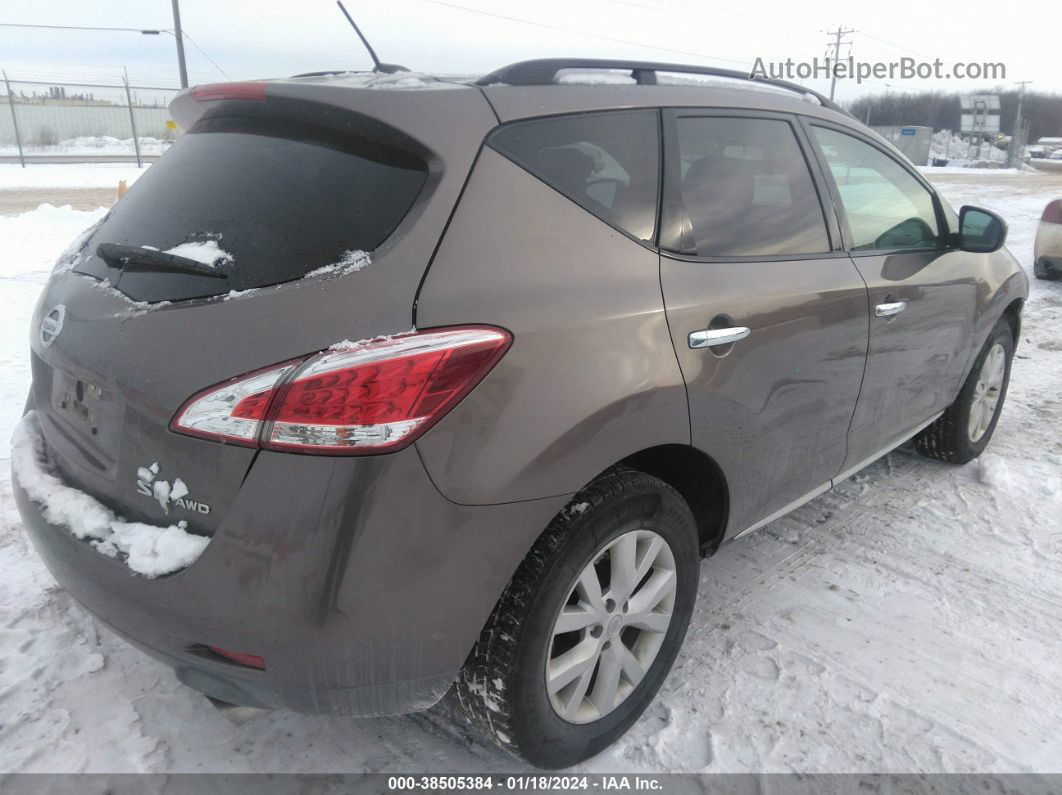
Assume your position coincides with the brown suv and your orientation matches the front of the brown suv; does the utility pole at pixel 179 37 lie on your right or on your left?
on your left

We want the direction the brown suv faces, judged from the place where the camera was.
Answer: facing away from the viewer and to the right of the viewer

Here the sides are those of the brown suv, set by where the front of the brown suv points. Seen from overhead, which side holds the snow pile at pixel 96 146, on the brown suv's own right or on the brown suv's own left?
on the brown suv's own left

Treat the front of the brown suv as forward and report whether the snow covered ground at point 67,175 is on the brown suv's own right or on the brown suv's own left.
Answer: on the brown suv's own left

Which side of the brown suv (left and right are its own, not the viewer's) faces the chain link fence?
left
